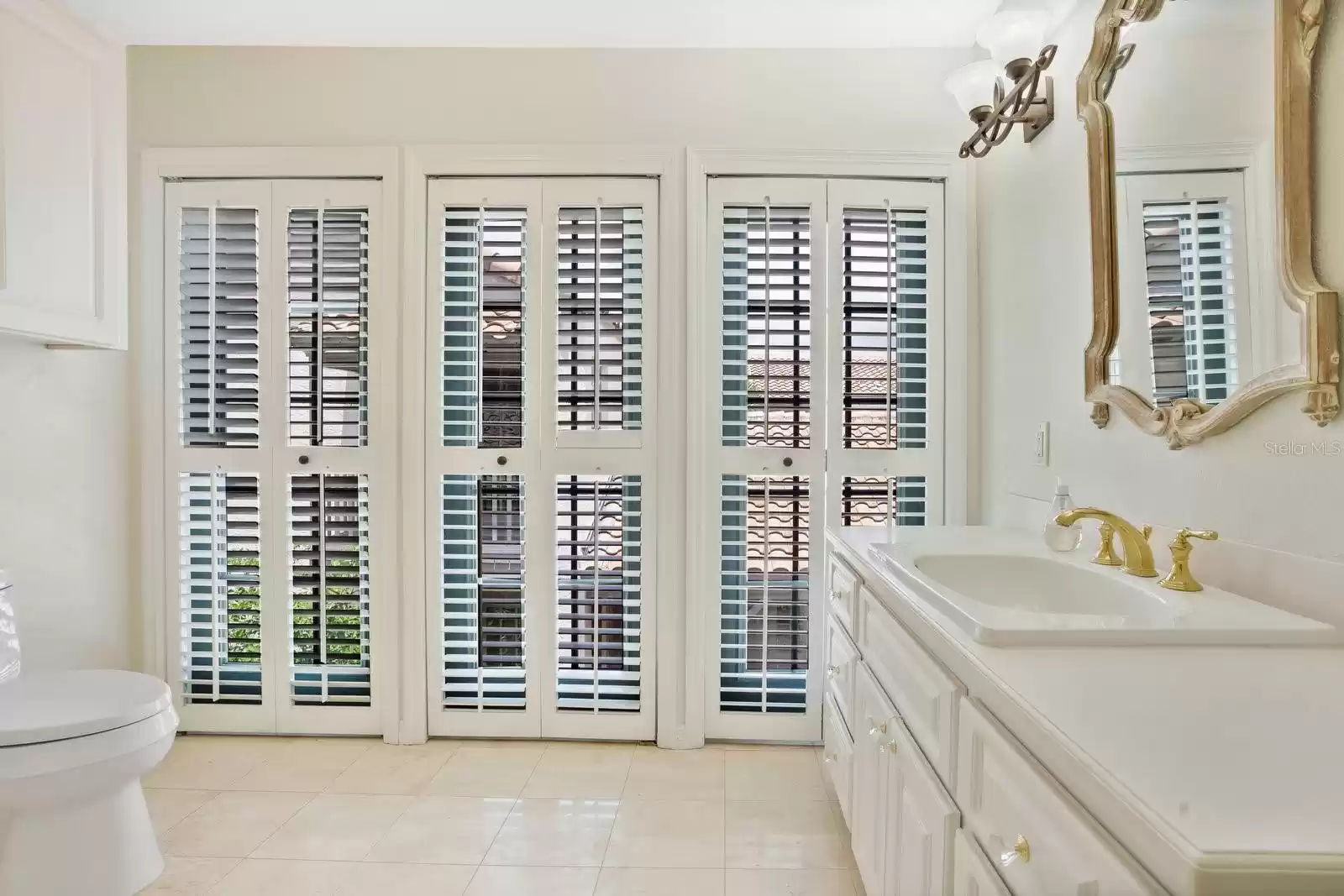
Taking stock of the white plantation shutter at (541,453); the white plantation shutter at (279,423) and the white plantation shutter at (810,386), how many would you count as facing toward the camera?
3

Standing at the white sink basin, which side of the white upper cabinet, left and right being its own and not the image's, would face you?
front

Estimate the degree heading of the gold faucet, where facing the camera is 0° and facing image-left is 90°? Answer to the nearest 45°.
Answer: approximately 45°

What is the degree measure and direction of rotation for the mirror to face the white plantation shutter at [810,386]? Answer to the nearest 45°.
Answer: approximately 90° to its right

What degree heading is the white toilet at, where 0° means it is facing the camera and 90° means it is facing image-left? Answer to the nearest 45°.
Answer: approximately 315°

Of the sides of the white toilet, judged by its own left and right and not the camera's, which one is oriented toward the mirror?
front

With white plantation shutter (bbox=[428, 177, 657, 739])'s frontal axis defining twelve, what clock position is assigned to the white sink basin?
The white sink basin is roughly at 11 o'clock from the white plantation shutter.

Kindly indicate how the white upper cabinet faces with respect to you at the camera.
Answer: facing the viewer and to the right of the viewer

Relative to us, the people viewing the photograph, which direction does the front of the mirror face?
facing the viewer and to the left of the viewer

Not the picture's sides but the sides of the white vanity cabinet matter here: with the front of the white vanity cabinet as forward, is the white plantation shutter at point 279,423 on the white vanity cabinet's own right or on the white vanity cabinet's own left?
on the white vanity cabinet's own right

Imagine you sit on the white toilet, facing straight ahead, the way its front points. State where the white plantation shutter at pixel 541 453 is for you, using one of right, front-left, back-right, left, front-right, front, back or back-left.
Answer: front-left

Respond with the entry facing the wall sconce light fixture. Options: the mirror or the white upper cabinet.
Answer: the white upper cabinet
